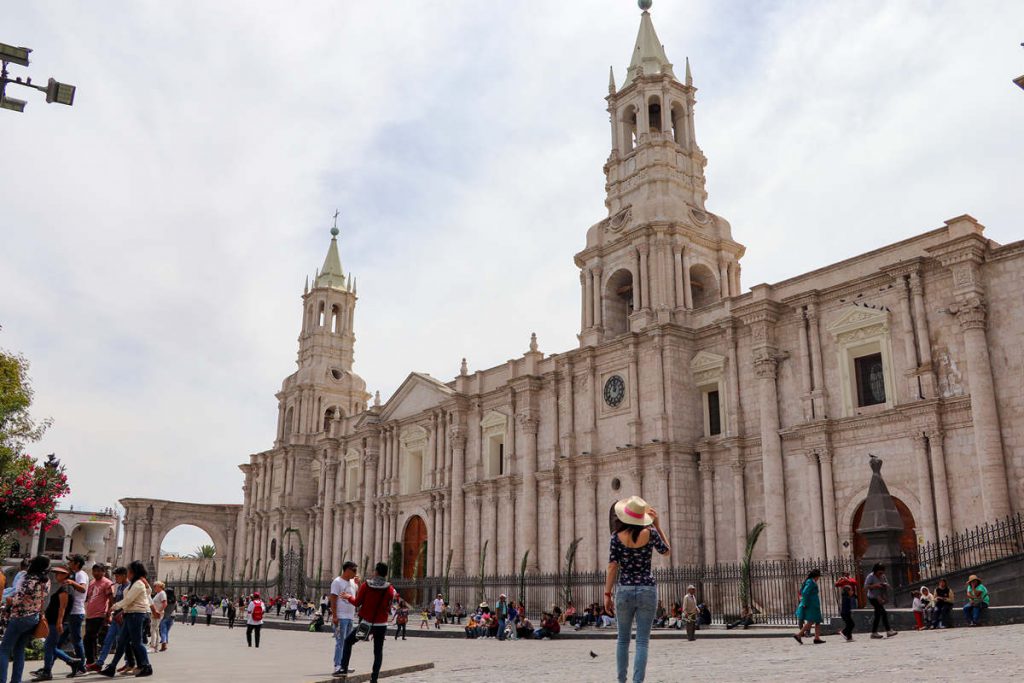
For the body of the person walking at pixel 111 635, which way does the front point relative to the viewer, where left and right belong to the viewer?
facing to the left of the viewer

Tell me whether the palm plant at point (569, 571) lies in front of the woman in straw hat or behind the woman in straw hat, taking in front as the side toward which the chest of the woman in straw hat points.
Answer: in front

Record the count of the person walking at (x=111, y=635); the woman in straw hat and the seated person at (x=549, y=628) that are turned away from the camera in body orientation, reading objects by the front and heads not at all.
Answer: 1

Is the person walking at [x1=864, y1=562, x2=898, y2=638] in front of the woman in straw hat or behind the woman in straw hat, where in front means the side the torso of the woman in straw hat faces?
in front

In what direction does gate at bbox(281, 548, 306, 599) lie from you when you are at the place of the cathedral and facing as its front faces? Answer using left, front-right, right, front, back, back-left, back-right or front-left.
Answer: right

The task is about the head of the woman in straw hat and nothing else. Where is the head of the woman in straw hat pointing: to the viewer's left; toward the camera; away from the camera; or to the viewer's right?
away from the camera

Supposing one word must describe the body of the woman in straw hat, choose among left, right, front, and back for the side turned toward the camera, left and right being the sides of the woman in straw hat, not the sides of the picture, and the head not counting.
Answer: back

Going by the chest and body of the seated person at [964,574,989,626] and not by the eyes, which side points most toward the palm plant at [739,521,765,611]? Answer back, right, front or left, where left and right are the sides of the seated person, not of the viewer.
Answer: right

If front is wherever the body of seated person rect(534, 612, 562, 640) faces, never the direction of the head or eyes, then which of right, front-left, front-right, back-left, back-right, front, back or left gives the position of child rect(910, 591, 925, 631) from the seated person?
left

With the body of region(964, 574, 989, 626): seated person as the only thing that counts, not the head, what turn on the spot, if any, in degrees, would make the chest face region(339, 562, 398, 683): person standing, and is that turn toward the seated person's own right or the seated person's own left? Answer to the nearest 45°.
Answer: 0° — they already face them
